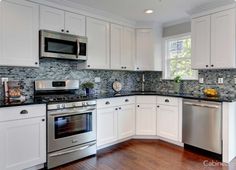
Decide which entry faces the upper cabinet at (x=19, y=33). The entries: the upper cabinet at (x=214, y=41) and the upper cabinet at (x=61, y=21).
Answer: the upper cabinet at (x=214, y=41)

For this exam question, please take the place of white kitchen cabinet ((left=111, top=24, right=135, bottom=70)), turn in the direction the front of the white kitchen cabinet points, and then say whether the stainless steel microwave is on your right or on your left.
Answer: on your right

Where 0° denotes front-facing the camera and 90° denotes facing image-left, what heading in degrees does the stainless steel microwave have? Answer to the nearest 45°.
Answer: approximately 315°

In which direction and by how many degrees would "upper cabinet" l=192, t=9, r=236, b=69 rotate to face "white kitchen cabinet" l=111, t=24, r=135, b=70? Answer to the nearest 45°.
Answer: approximately 45° to its right

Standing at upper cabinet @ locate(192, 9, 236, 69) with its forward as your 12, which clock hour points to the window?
The window is roughly at 3 o'clock from the upper cabinet.

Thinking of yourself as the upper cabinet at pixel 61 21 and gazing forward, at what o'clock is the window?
The window is roughly at 10 o'clock from the upper cabinet.

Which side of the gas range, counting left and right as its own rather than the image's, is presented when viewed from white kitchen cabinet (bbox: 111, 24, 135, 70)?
left

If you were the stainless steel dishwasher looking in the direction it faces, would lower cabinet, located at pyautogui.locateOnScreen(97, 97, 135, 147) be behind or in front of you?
in front

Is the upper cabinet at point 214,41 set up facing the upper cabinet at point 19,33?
yes

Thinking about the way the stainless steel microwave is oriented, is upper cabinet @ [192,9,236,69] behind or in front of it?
in front
